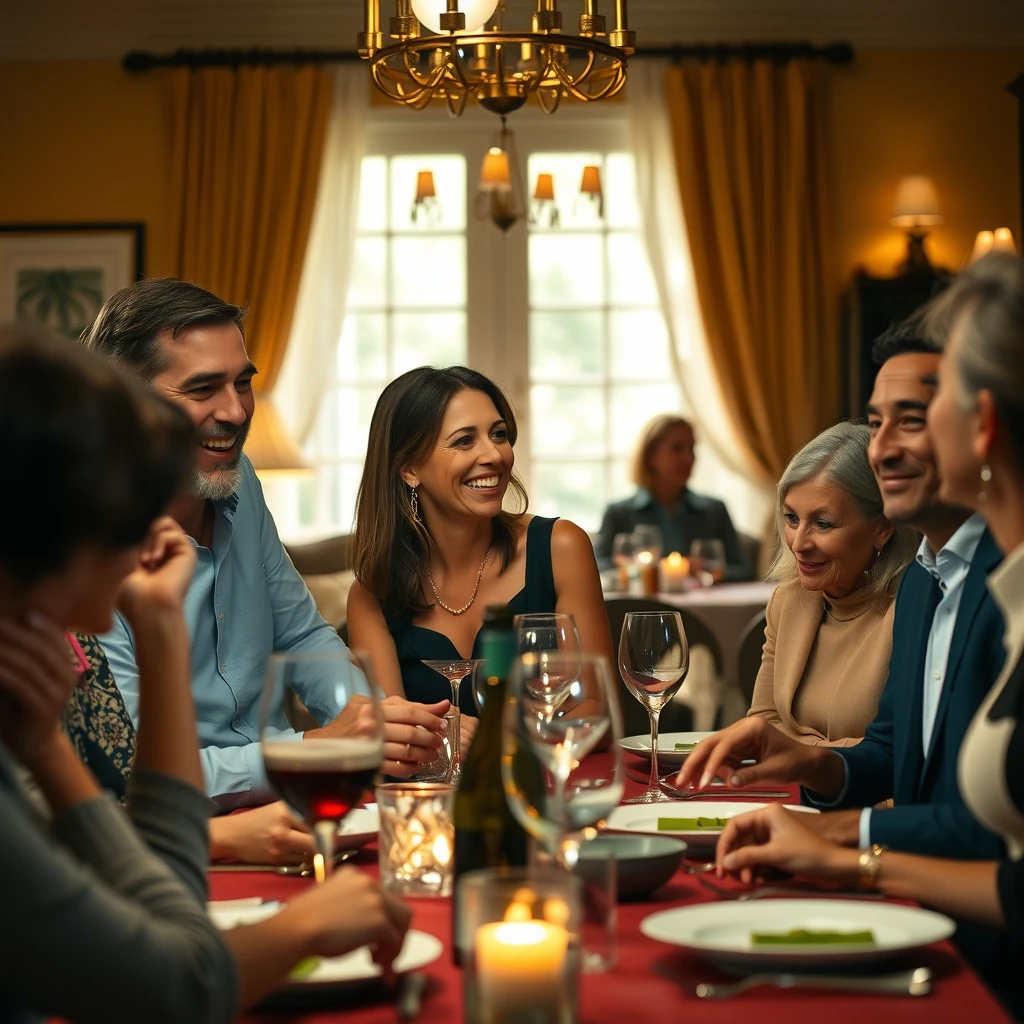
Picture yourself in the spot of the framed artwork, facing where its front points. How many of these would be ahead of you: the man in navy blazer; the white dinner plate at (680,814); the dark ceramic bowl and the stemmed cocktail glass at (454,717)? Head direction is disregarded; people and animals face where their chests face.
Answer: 4

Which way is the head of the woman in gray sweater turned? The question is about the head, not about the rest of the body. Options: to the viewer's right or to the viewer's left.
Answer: to the viewer's right

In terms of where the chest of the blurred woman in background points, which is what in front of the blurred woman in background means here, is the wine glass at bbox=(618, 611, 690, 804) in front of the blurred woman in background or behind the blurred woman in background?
in front

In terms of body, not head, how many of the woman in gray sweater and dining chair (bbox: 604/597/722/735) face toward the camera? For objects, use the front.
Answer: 0

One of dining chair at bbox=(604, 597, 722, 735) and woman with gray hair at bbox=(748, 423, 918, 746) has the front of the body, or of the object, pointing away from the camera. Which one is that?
the dining chair

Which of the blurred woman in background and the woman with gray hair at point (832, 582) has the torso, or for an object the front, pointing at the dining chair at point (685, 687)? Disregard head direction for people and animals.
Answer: the blurred woman in background

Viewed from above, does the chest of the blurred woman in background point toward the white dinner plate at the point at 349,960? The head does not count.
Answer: yes

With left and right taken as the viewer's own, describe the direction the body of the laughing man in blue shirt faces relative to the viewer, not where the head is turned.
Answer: facing the viewer and to the right of the viewer

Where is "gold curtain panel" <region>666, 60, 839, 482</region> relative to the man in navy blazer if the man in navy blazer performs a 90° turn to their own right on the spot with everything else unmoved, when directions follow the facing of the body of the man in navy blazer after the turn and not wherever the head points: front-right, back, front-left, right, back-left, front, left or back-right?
front-right

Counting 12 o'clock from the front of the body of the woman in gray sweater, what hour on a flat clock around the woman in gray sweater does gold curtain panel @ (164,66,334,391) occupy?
The gold curtain panel is roughly at 9 o'clock from the woman in gray sweater.

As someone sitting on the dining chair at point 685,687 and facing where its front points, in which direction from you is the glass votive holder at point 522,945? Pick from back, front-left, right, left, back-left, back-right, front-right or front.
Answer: back

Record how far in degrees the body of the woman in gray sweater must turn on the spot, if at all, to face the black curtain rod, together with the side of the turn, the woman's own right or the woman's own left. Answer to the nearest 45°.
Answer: approximately 90° to the woman's own left

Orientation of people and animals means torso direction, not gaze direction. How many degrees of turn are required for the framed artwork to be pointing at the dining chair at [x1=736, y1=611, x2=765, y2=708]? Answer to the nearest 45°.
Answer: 0° — it already faces it

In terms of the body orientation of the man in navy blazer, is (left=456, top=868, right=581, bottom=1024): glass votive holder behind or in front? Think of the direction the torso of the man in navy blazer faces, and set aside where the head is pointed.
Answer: in front

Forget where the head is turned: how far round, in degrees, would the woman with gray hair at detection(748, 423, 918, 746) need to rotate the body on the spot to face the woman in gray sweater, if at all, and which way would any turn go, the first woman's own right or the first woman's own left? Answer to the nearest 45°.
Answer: approximately 45° to the first woman's own left

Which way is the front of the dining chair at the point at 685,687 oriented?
away from the camera
